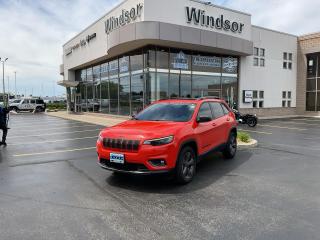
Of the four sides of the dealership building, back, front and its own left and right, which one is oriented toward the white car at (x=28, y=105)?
right

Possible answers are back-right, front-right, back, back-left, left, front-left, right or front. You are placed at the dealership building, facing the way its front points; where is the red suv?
front-left

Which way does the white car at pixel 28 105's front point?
to the viewer's left

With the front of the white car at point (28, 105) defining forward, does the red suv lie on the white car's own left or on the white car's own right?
on the white car's own left

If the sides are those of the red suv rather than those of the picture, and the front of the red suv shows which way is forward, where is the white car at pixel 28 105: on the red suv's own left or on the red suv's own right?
on the red suv's own right
